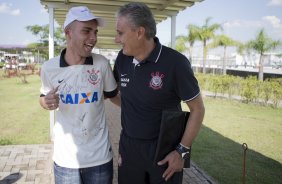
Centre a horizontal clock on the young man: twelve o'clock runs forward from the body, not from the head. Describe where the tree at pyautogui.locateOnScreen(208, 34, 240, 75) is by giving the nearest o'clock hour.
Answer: The tree is roughly at 7 o'clock from the young man.

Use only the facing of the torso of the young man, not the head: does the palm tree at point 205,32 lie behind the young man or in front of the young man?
behind

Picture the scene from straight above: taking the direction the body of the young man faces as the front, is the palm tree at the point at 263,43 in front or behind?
behind

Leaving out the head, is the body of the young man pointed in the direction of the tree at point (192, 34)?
no

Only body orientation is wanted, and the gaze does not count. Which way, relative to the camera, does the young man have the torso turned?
toward the camera

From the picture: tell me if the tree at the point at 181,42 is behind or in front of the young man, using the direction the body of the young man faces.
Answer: behind

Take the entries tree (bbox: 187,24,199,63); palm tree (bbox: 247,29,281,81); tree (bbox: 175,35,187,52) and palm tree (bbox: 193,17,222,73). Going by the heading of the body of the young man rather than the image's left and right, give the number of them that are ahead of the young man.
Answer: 0

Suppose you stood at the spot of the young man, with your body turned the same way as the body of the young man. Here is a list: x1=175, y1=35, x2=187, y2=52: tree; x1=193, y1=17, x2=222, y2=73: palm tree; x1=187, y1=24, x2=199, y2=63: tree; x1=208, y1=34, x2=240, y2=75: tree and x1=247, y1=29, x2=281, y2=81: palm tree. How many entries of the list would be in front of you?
0

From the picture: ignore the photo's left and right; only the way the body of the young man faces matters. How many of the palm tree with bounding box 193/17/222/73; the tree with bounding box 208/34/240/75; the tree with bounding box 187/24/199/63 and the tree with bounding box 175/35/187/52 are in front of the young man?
0

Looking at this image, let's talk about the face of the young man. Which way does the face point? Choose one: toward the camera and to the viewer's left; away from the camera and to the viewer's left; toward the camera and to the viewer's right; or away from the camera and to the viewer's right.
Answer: toward the camera and to the viewer's right
